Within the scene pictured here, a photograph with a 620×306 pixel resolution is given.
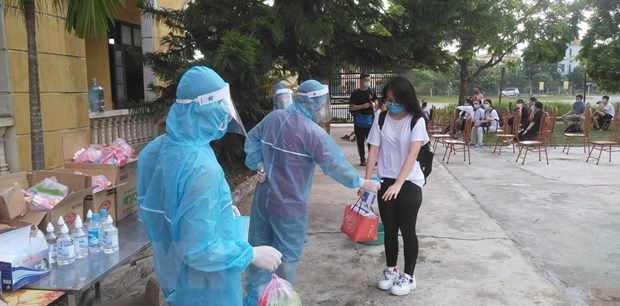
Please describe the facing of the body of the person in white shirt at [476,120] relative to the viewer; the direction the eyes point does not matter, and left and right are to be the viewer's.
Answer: facing the viewer and to the left of the viewer

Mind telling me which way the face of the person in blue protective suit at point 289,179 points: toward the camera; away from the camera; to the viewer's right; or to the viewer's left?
to the viewer's right

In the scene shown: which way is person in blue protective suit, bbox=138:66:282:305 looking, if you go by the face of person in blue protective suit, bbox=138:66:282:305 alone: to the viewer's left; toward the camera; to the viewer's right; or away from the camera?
to the viewer's right

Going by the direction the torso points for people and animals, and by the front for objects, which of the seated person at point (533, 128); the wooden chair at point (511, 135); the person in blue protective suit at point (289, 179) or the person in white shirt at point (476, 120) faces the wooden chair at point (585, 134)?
the person in blue protective suit

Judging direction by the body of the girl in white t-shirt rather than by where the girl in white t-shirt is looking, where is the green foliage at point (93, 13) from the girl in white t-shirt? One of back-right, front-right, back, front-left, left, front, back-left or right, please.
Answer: front-right

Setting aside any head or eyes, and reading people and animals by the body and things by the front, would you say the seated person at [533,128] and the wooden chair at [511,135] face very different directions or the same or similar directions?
same or similar directions

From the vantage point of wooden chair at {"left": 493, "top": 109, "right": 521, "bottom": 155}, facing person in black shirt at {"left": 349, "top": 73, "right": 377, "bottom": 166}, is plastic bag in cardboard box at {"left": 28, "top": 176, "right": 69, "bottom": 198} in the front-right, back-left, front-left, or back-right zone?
front-left

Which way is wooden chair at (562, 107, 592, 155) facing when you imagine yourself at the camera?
facing to the left of the viewer

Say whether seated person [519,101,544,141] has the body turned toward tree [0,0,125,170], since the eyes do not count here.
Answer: no

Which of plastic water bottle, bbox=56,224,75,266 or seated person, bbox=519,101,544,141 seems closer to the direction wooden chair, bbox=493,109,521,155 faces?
the plastic water bottle

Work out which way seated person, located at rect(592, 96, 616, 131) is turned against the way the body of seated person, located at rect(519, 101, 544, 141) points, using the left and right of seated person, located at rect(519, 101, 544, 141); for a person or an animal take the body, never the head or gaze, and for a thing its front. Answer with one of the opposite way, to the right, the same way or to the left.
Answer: the same way

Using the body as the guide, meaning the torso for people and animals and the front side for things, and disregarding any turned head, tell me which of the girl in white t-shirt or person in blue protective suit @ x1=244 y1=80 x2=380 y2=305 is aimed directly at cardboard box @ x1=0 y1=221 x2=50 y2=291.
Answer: the girl in white t-shirt

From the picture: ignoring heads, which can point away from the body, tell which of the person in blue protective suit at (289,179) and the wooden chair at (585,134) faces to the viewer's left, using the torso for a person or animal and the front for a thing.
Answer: the wooden chair

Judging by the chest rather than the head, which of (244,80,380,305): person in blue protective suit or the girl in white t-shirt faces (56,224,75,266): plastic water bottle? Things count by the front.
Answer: the girl in white t-shirt
